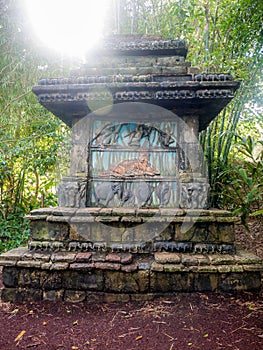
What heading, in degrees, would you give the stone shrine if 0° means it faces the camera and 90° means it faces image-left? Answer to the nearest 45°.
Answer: approximately 0°
